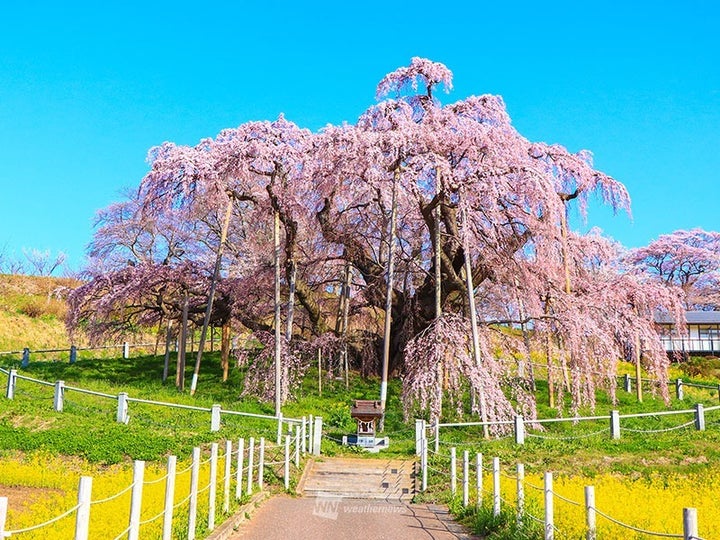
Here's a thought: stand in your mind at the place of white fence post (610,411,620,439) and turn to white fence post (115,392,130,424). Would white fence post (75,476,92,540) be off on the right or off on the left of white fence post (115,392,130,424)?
left

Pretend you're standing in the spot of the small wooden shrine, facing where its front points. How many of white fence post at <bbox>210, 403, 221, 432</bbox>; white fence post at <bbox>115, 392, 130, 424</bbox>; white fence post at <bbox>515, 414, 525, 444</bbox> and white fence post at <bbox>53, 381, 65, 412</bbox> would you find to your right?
3

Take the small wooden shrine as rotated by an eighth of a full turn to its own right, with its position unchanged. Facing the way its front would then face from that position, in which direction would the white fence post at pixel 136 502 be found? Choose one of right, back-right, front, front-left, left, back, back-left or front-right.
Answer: front-left

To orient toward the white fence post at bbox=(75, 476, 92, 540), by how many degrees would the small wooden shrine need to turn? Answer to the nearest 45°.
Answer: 0° — it already faces it

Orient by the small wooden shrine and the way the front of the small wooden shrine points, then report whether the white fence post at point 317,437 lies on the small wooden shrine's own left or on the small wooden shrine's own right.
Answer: on the small wooden shrine's own right

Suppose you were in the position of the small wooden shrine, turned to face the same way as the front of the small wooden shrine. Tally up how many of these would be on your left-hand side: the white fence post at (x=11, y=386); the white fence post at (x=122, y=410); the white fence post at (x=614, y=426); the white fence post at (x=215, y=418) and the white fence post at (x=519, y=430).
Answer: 2

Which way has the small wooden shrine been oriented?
toward the camera

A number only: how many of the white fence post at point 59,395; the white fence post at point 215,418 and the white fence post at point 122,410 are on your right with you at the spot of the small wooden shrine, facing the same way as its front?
3

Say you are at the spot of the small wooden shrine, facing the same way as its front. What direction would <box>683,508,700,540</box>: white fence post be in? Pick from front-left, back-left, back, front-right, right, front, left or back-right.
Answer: front

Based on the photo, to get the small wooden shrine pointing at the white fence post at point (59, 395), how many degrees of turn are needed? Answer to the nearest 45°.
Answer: approximately 90° to its right

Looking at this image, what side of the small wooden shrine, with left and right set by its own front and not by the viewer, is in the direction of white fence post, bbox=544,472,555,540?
front

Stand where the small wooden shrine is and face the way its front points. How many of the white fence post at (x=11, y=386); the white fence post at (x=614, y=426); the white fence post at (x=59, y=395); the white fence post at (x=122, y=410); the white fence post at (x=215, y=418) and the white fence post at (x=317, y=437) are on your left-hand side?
1

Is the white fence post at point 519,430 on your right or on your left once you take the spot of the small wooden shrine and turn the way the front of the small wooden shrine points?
on your left

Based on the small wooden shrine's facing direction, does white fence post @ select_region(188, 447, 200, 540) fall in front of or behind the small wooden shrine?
in front

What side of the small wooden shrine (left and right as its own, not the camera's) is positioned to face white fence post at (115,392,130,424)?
right

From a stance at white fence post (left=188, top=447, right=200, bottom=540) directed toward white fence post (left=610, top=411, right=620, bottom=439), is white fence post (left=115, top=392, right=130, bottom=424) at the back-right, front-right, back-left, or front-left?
front-left
